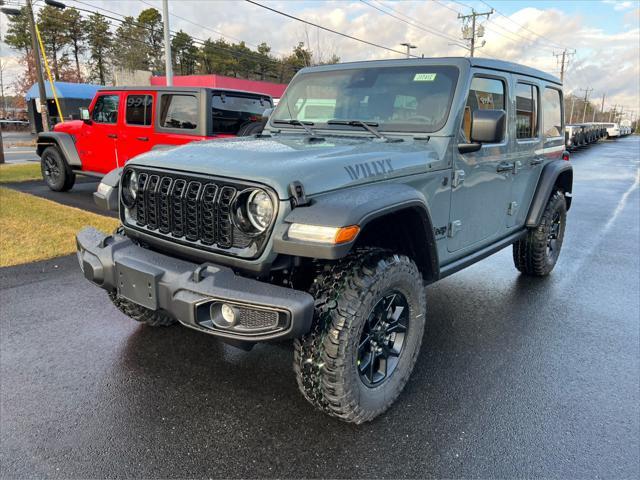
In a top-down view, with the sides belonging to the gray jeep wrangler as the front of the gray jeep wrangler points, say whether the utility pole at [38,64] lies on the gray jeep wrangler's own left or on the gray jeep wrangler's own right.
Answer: on the gray jeep wrangler's own right

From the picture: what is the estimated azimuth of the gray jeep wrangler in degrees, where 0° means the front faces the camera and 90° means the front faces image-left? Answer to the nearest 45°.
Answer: approximately 45°

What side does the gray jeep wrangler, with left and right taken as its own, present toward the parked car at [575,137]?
back

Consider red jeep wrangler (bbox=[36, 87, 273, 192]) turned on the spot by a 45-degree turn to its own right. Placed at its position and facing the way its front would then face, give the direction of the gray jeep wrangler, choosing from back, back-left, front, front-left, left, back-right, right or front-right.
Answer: back

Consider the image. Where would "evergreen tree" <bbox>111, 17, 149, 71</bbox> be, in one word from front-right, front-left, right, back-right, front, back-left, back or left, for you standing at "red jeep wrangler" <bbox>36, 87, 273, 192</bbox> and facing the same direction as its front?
front-right

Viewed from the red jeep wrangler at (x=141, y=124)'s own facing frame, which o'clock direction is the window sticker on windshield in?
The window sticker on windshield is roughly at 7 o'clock from the red jeep wrangler.

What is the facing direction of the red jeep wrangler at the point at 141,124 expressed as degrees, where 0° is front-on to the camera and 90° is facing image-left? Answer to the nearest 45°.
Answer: approximately 135°

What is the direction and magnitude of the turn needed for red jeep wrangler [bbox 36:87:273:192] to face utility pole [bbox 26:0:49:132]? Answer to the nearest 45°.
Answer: approximately 45° to its right

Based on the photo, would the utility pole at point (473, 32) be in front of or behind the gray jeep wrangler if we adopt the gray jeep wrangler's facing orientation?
behind

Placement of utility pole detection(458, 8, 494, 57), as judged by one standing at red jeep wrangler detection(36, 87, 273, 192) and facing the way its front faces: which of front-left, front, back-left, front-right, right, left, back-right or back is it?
right
